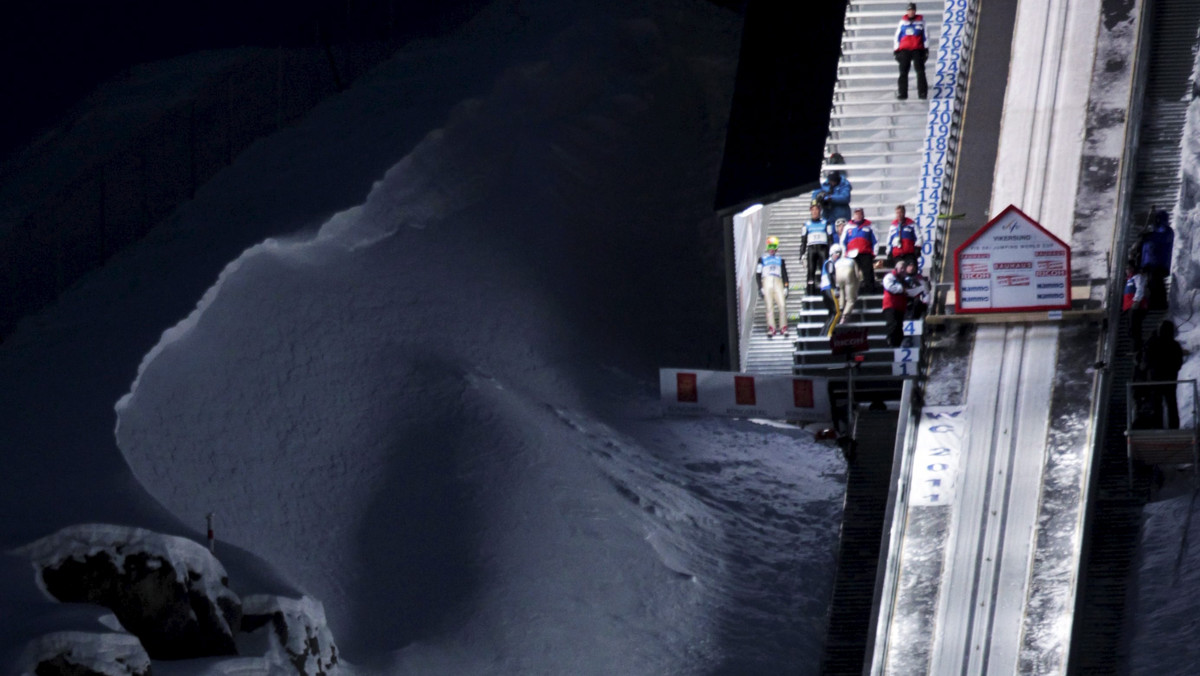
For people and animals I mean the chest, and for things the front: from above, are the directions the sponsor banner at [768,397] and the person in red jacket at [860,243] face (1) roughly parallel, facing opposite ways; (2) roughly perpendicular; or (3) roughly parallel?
roughly parallel

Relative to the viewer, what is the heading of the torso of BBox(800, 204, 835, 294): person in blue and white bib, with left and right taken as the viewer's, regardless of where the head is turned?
facing the viewer

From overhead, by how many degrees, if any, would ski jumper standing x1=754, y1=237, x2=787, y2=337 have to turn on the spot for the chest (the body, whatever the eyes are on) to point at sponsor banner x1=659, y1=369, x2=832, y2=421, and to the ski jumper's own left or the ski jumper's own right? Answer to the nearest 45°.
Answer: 0° — they already face it

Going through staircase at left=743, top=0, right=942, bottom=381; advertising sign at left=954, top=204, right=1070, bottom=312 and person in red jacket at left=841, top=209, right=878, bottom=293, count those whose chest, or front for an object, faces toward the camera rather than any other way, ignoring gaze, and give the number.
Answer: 3

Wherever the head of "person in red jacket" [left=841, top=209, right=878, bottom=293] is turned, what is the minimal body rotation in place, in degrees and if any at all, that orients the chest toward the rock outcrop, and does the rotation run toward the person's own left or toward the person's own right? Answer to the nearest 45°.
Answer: approximately 45° to the person's own right

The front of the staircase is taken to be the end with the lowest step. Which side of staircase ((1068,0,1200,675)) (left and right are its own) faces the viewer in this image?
front

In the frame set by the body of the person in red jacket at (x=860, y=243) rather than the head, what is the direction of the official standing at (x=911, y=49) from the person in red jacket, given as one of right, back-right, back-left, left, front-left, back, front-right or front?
back

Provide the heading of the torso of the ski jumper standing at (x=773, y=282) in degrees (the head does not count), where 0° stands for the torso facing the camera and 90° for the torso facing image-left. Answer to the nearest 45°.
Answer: approximately 0°

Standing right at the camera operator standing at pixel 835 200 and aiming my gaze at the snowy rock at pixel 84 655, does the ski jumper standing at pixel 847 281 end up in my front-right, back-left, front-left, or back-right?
front-left

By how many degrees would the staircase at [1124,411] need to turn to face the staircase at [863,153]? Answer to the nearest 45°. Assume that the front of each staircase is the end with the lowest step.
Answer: approximately 135° to its right

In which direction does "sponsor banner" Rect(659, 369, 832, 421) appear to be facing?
toward the camera

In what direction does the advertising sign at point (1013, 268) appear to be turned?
toward the camera

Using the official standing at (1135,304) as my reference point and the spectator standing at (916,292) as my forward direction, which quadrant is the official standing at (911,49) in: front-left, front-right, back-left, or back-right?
front-right

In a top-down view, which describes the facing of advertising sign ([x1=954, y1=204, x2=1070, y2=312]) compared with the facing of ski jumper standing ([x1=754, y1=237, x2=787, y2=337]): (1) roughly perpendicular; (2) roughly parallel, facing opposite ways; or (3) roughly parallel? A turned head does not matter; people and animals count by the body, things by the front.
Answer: roughly parallel

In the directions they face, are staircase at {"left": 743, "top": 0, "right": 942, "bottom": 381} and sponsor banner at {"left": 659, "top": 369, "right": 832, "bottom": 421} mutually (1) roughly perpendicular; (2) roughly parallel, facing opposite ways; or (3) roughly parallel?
roughly parallel

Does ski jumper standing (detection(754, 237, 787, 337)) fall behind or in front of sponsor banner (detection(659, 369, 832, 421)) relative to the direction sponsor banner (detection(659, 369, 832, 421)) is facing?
behind
